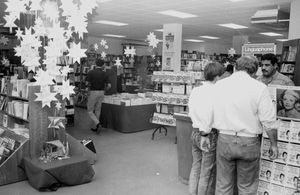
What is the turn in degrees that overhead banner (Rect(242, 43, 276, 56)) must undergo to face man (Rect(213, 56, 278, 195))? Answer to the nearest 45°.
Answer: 0° — it already faces them

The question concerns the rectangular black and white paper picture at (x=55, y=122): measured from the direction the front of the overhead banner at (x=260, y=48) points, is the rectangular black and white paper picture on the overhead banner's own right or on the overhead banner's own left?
on the overhead banner's own right

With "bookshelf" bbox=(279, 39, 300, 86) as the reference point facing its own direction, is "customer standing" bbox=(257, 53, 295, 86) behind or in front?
in front

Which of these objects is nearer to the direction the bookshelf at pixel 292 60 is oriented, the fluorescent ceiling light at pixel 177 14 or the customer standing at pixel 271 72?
the customer standing

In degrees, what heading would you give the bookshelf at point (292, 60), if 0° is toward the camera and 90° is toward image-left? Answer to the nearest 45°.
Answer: approximately 45°

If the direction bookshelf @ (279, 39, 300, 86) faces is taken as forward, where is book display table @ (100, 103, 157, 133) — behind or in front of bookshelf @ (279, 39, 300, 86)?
in front

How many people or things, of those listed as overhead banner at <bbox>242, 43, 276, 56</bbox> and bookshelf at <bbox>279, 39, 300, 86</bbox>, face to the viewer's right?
0

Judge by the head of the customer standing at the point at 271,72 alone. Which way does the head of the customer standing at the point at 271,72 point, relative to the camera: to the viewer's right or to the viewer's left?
to the viewer's left
